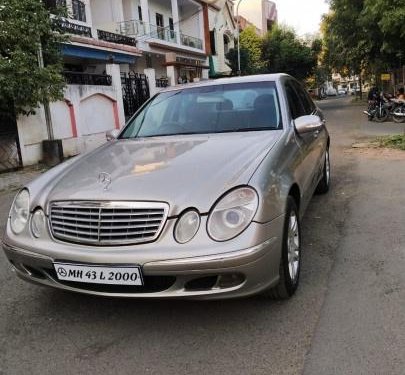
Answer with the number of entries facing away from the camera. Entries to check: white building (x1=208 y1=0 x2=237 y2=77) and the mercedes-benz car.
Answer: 0

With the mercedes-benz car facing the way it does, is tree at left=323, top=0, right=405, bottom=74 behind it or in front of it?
behind

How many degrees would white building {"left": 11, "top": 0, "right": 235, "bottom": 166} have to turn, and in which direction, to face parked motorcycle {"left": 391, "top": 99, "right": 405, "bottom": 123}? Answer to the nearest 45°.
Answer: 0° — it already faces it

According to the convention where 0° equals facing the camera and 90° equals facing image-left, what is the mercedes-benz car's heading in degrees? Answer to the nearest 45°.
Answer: approximately 45°

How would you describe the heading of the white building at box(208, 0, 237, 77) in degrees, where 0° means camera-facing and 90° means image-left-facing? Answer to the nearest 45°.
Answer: approximately 315°

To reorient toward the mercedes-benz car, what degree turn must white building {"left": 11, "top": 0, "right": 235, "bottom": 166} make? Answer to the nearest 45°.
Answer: approximately 45° to its right

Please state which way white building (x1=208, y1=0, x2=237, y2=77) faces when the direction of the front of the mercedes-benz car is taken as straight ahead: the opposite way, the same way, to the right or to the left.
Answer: to the left

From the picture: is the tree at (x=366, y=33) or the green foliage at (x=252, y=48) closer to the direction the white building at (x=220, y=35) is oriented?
the tree

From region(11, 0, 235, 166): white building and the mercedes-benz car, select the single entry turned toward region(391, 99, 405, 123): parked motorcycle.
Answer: the white building

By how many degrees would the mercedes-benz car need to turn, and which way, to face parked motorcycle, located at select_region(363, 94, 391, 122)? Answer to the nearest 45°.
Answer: approximately 180°

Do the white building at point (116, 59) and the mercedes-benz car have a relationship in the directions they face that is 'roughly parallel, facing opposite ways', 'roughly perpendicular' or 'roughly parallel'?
roughly perpendicular

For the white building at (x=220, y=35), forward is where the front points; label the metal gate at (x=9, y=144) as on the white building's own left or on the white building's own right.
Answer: on the white building's own right
